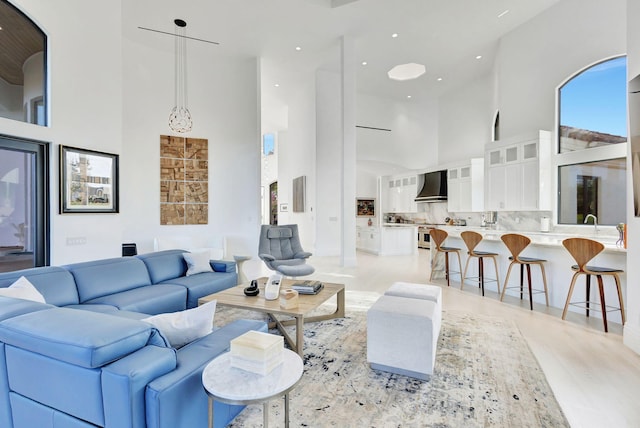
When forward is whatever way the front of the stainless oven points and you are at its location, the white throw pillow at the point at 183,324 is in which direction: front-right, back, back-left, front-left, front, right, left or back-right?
front

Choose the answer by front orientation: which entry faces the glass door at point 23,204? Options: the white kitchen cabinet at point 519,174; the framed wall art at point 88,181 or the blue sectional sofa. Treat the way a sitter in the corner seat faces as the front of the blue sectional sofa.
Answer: the white kitchen cabinet

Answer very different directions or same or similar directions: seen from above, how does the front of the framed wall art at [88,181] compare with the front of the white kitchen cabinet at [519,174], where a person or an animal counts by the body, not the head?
very different directions

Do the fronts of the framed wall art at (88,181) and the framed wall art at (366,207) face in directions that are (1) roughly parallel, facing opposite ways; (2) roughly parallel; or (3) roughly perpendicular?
roughly perpendicular

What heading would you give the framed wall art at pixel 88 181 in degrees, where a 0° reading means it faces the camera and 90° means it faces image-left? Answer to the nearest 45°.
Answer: approximately 315°

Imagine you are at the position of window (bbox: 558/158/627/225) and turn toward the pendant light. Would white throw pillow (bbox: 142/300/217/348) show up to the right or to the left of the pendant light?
left

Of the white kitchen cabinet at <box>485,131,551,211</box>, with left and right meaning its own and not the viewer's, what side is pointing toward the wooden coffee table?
front

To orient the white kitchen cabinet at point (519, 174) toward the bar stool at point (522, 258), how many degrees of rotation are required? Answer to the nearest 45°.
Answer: approximately 45° to its left

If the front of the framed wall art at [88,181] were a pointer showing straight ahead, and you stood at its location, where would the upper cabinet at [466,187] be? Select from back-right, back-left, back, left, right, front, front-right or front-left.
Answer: front-left

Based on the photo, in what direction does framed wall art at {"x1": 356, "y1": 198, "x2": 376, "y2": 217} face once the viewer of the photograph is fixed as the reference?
facing the viewer

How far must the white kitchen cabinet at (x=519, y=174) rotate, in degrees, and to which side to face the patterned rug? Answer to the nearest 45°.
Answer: approximately 45° to its left

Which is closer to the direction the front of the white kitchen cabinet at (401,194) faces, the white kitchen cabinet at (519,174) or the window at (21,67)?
the window

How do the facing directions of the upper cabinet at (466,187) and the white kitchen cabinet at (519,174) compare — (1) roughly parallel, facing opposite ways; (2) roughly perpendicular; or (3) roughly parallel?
roughly parallel

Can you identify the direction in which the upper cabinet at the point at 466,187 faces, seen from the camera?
facing the viewer and to the left of the viewer

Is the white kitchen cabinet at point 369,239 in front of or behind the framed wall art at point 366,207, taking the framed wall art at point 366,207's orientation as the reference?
in front

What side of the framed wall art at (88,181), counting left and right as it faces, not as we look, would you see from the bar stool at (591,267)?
front

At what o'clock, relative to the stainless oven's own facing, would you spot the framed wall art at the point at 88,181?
The framed wall art is roughly at 1 o'clock from the stainless oven.
